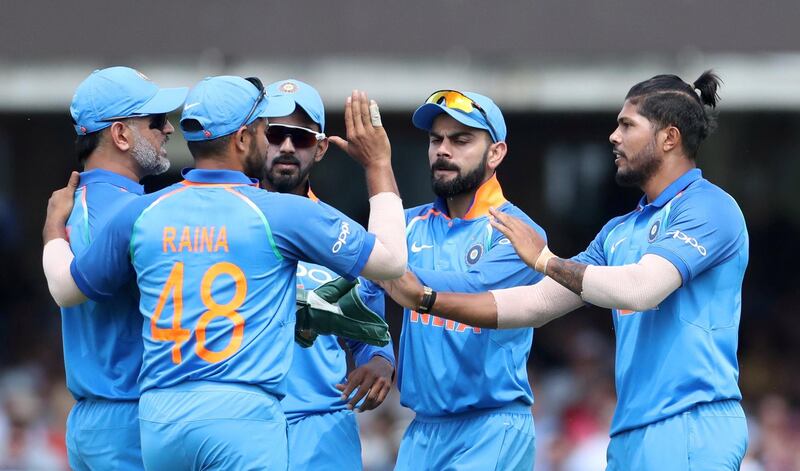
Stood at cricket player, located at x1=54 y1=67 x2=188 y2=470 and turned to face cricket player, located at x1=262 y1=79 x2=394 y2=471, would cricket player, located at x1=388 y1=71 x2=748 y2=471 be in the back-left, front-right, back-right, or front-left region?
front-right

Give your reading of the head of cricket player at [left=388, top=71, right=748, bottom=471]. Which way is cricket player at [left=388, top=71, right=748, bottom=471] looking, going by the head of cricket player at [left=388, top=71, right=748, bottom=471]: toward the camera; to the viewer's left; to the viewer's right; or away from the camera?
to the viewer's left

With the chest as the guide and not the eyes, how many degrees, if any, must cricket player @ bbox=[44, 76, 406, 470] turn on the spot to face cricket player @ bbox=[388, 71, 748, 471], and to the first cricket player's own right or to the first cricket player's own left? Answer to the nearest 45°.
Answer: approximately 90° to the first cricket player's own right

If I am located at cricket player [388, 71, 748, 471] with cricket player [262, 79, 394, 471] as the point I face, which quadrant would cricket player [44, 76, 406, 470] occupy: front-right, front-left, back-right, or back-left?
front-left

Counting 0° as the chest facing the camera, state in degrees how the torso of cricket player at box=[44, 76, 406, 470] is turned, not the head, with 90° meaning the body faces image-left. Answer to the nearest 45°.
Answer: approximately 180°

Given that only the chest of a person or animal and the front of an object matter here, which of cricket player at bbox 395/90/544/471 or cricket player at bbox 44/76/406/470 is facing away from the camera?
cricket player at bbox 44/76/406/470

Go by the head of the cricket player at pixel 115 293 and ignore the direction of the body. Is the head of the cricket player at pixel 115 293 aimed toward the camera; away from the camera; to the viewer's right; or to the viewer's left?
to the viewer's right

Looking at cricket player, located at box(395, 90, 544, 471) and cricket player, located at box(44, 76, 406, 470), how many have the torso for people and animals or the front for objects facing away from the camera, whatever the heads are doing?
1

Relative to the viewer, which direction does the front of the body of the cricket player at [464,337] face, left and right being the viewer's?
facing the viewer and to the left of the viewer

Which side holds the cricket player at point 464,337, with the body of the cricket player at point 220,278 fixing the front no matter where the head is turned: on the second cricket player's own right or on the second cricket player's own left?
on the second cricket player's own right
